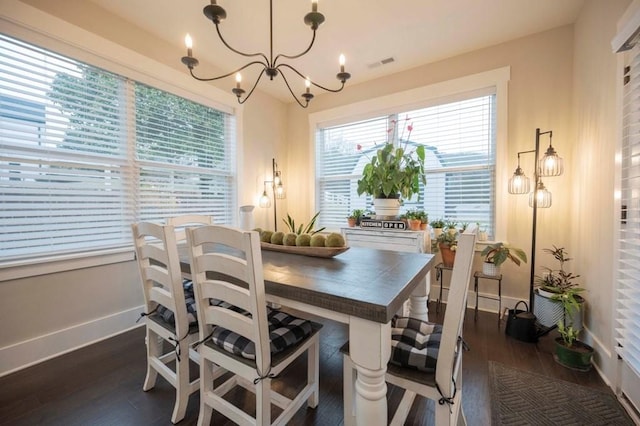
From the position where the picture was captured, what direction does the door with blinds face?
facing to the left of the viewer

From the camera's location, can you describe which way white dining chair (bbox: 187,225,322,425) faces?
facing away from the viewer and to the right of the viewer

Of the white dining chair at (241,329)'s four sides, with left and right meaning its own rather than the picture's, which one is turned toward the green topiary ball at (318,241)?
front

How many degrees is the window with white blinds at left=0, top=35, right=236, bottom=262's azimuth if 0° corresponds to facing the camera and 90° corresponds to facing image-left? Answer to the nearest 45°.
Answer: approximately 315°

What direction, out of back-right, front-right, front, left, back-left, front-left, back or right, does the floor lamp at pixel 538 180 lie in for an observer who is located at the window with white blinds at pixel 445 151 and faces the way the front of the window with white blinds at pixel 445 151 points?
left

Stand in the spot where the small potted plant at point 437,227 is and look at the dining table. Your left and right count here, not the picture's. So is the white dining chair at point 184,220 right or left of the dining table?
right

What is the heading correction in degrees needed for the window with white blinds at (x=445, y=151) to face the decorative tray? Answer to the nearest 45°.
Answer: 0° — it already faces it
